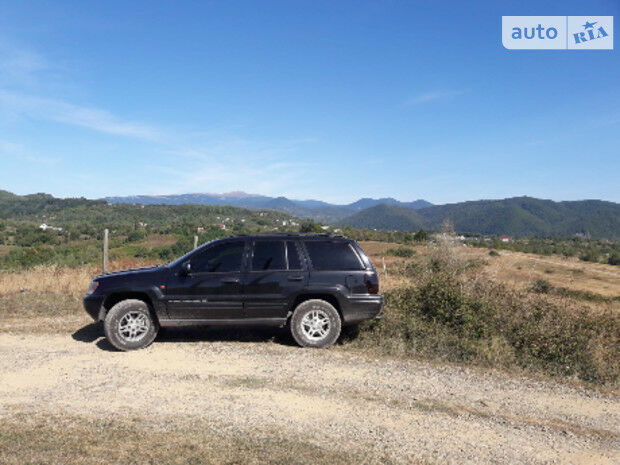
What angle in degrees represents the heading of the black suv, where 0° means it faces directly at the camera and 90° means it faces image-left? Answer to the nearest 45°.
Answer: approximately 90°

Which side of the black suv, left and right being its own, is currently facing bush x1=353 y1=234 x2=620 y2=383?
back

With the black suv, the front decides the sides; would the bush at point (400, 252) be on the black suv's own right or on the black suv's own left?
on the black suv's own right
